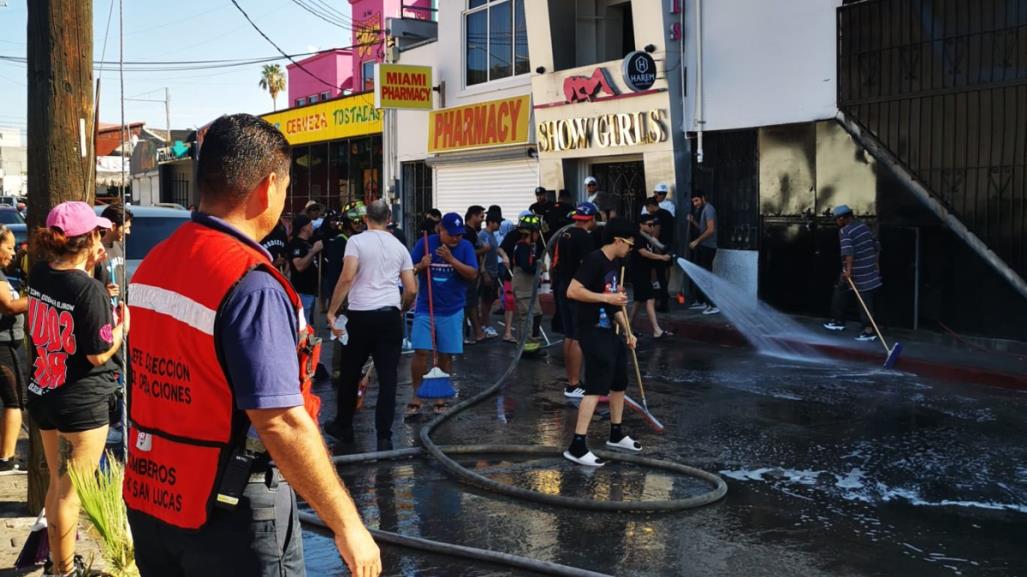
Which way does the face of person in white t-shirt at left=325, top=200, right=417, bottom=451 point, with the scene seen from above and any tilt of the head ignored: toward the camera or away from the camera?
away from the camera

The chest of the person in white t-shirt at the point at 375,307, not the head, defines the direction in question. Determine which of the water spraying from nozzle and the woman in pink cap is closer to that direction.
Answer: the water spraying from nozzle

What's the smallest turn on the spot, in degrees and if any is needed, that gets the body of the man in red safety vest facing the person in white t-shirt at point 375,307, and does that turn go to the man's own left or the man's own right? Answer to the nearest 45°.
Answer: approximately 45° to the man's own left

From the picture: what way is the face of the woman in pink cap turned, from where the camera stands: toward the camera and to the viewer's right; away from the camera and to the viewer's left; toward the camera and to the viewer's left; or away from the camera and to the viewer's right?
away from the camera and to the viewer's right

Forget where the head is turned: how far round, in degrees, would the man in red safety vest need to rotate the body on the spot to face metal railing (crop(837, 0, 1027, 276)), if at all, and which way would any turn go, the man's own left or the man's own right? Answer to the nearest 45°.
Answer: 0° — they already face it

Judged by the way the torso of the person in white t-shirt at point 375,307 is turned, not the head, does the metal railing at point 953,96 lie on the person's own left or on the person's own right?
on the person's own right

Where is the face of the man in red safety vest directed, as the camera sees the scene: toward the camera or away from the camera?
away from the camera

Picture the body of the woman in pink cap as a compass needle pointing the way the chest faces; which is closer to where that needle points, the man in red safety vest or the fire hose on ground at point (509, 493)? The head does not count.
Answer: the fire hose on ground

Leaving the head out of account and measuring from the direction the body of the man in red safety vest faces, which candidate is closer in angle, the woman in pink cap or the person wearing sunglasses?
the person wearing sunglasses

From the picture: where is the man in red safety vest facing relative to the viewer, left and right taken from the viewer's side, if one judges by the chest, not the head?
facing away from the viewer and to the right of the viewer

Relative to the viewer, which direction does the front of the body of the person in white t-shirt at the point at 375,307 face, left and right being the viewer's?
facing away from the viewer
